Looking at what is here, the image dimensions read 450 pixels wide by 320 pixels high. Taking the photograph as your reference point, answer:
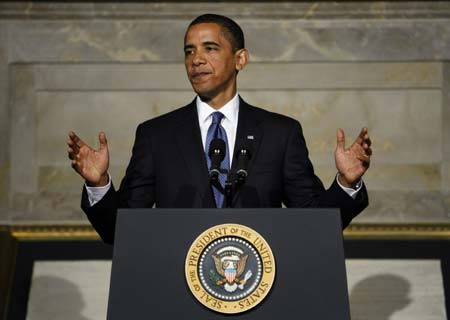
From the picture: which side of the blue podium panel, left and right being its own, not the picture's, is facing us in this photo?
front

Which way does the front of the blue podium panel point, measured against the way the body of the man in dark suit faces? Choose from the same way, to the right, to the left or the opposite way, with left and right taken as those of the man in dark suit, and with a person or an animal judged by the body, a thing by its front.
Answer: the same way

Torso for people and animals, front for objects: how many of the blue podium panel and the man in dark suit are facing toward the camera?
2

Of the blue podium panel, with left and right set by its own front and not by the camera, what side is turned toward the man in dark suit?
back

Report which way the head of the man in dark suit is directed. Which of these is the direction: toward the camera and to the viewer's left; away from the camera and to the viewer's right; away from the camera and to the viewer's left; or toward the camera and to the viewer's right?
toward the camera and to the viewer's left

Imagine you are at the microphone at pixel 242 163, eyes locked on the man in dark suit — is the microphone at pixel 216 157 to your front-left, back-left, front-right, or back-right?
front-left

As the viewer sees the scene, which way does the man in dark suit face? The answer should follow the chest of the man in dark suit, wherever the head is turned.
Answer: toward the camera

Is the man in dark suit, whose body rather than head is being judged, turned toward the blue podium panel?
yes
